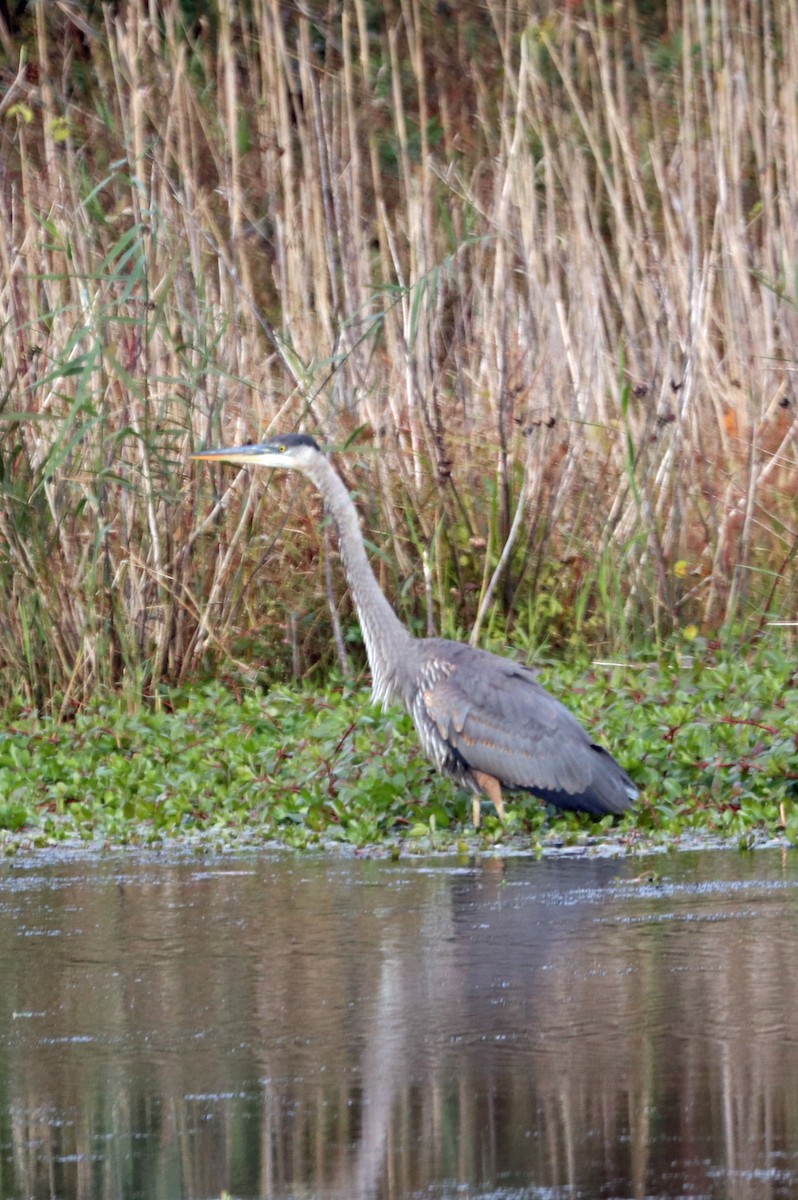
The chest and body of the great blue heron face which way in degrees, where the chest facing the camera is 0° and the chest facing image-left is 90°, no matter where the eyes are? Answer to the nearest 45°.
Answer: approximately 90°
